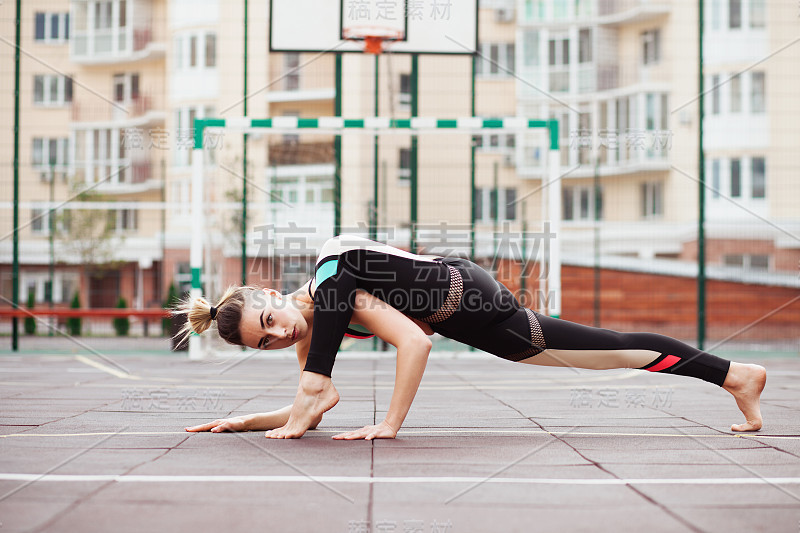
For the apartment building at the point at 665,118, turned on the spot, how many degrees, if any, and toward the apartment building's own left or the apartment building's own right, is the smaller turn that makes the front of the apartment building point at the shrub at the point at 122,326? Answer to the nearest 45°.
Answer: approximately 45° to the apartment building's own right

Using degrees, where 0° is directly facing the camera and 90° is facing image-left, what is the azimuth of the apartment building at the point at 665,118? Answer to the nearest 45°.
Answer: approximately 0°

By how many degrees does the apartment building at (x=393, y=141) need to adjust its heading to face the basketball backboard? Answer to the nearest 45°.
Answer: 0° — it already faces it

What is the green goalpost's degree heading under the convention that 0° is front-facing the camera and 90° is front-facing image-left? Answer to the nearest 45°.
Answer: approximately 0°

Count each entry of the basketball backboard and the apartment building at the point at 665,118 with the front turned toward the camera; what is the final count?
2

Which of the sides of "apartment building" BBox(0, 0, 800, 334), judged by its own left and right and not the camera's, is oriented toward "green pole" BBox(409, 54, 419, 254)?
front

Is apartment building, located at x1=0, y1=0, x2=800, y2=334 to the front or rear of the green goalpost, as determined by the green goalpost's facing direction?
to the rear

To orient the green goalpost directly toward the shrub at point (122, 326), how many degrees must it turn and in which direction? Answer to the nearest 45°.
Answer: approximately 135° to its right

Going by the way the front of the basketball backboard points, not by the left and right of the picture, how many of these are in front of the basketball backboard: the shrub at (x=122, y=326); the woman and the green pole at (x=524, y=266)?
1

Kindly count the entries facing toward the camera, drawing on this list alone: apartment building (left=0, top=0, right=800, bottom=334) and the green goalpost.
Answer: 2
